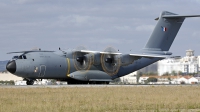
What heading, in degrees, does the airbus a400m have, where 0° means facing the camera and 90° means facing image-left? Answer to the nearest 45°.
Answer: approximately 45°
